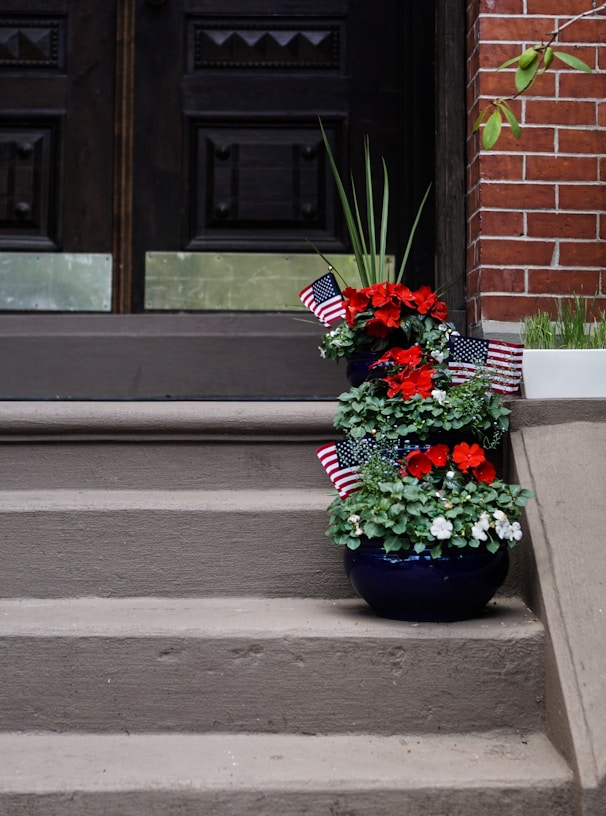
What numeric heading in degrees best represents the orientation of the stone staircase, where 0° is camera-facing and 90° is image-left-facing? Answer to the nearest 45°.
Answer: approximately 0°

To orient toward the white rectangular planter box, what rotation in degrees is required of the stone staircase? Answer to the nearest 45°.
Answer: approximately 135° to its left

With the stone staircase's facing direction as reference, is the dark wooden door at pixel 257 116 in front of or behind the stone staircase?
behind

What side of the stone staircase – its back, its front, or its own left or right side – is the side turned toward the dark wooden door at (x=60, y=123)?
back
